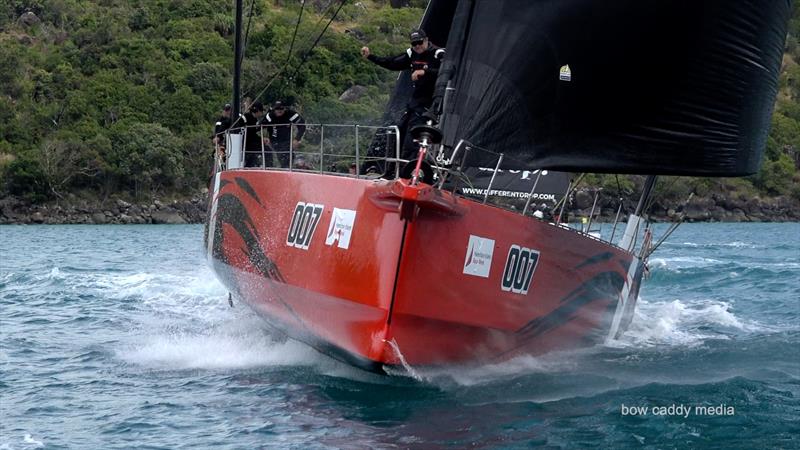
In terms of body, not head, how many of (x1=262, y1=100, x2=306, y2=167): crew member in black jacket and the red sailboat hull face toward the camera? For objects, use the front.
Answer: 2

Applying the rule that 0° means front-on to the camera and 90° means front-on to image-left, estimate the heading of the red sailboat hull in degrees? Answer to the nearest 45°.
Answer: approximately 0°

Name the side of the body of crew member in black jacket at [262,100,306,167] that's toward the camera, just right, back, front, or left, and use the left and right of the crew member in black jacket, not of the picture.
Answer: front

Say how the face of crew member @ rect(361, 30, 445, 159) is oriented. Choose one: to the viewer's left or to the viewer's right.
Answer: to the viewer's left

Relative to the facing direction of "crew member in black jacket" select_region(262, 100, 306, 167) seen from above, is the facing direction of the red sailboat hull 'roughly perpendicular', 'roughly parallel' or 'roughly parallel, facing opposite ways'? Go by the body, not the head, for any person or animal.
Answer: roughly parallel
